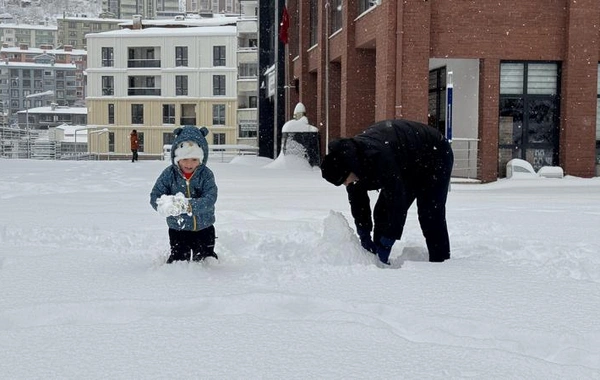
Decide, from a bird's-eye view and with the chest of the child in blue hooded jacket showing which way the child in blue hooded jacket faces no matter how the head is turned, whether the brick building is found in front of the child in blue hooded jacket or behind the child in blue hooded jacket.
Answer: behind

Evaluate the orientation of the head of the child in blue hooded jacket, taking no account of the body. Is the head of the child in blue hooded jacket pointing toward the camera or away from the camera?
toward the camera

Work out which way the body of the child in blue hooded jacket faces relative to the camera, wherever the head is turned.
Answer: toward the camera
